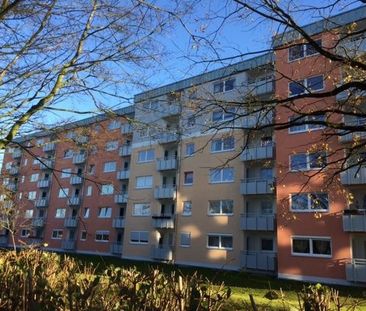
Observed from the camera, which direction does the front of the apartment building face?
facing the viewer and to the left of the viewer
